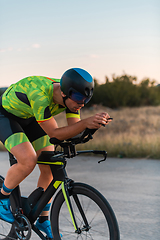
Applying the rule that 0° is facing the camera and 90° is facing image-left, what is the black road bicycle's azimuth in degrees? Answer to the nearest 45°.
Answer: approximately 315°

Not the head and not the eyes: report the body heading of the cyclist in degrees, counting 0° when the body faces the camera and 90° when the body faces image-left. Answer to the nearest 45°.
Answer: approximately 315°
